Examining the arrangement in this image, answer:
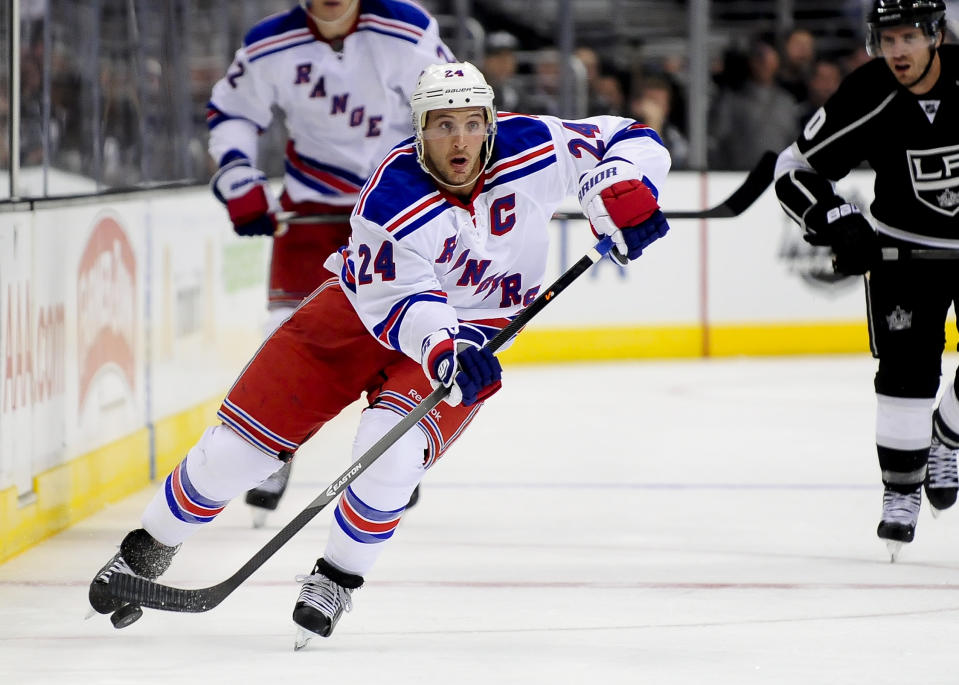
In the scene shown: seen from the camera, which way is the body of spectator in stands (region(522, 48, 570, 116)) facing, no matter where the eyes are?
toward the camera

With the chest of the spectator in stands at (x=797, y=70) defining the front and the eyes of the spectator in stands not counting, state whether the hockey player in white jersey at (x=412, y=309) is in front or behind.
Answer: in front

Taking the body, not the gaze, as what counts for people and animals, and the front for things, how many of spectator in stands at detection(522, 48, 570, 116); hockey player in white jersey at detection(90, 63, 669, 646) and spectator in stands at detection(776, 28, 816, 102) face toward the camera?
3

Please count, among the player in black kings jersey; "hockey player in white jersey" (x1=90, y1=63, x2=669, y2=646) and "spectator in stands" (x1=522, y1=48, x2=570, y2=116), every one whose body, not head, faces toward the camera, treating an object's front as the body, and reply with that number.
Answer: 3

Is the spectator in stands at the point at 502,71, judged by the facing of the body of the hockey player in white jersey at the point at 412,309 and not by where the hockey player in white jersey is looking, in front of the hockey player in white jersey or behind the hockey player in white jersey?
behind

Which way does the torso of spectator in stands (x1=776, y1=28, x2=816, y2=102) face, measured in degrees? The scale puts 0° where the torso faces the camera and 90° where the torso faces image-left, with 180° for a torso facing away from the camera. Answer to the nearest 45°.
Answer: approximately 0°

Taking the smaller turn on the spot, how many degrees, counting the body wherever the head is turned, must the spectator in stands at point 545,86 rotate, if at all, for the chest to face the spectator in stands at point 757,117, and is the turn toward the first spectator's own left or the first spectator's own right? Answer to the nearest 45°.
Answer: approximately 45° to the first spectator's own left
